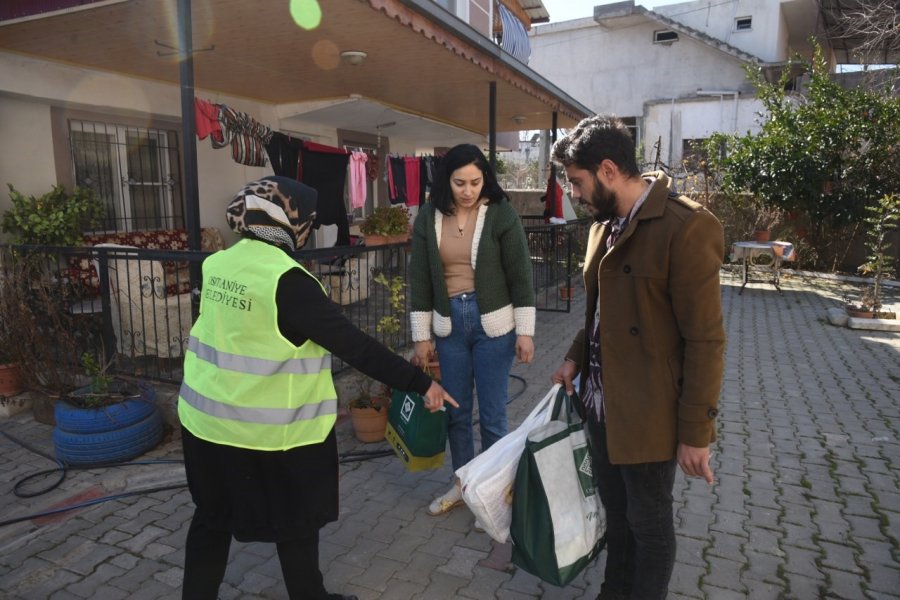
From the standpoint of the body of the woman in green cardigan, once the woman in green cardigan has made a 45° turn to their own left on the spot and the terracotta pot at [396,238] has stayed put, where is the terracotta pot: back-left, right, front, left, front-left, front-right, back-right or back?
back-left

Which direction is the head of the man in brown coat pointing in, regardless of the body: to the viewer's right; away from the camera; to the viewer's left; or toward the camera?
to the viewer's left

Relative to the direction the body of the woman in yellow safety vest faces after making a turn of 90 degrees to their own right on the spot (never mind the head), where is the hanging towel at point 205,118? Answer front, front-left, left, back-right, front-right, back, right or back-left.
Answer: back-left

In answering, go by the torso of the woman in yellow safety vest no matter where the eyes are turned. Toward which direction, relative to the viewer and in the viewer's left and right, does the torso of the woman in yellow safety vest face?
facing away from the viewer and to the right of the viewer

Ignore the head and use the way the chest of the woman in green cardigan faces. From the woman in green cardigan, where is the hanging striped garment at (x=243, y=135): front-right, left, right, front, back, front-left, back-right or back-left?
back-right

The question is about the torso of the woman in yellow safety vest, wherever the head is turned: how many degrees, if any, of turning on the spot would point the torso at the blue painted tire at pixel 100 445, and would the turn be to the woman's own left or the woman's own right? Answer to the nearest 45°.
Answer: approximately 90° to the woman's own left

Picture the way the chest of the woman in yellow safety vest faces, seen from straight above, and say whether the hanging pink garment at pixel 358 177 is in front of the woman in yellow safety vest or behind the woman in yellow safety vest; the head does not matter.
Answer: in front

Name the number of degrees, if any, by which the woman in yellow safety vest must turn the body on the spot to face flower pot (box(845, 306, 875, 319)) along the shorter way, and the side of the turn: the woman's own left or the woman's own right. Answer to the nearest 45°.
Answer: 0° — they already face it

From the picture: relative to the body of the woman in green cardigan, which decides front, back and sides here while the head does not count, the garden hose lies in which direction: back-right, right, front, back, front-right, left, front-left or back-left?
right

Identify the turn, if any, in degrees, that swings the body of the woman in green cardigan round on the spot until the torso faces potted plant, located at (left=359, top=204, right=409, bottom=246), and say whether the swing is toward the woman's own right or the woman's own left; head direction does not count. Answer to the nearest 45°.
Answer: approximately 180°

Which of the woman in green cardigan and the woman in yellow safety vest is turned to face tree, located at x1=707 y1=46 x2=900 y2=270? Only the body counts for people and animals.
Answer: the woman in yellow safety vest

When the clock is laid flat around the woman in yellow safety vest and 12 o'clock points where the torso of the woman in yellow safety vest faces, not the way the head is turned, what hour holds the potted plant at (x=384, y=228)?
The potted plant is roughly at 11 o'clock from the woman in yellow safety vest.

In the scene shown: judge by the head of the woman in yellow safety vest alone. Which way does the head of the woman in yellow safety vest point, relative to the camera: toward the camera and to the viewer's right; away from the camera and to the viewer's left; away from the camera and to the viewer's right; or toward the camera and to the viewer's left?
away from the camera and to the viewer's right

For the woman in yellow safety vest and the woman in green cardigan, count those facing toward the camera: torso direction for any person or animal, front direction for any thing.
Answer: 1

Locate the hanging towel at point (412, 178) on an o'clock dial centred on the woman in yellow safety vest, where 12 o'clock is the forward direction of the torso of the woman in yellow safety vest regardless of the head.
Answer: The hanging towel is roughly at 11 o'clock from the woman in yellow safety vest.

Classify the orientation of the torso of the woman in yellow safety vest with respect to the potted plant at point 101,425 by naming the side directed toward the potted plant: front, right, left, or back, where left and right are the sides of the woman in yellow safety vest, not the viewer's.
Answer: left

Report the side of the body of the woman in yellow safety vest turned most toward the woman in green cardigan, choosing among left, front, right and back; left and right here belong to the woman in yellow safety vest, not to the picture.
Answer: front

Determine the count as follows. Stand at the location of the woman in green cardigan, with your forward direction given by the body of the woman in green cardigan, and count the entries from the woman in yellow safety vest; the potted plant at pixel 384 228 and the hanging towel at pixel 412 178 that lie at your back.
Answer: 2

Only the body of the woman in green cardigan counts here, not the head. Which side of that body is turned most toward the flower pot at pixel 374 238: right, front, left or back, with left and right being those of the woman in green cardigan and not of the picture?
back
